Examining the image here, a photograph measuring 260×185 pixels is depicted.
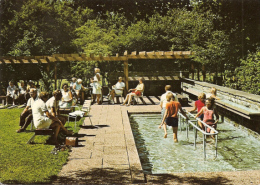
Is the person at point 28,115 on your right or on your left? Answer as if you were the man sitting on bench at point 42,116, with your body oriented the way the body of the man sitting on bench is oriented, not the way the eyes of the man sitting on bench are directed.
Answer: on your left

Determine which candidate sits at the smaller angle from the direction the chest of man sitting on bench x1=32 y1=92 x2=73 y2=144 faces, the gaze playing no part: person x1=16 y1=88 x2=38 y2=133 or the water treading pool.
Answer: the water treading pool

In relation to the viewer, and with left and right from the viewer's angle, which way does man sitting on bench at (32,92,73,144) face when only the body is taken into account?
facing to the right of the viewer

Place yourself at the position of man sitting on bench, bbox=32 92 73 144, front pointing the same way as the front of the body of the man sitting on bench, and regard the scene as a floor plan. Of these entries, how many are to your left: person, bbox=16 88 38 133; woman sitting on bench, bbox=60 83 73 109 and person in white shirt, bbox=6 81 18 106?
3

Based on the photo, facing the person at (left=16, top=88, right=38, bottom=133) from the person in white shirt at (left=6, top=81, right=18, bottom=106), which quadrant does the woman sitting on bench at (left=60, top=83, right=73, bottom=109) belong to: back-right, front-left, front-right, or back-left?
front-left

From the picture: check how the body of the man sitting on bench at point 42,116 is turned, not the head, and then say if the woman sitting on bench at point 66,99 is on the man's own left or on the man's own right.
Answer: on the man's own left

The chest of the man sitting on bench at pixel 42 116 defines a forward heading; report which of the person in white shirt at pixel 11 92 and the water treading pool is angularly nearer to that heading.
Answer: the water treading pool

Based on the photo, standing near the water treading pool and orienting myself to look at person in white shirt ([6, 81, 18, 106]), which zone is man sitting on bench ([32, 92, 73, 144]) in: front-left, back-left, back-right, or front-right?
front-left

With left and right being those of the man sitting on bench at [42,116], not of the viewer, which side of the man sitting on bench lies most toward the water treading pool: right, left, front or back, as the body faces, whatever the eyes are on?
front

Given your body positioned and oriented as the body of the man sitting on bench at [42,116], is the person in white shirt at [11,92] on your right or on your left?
on your left
